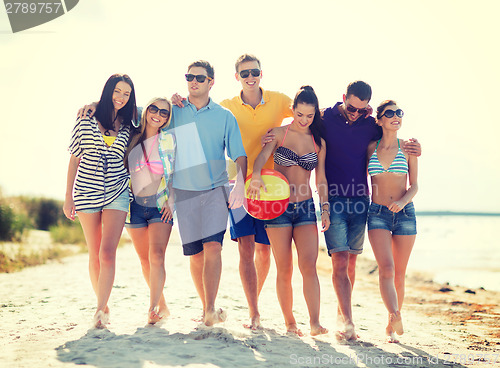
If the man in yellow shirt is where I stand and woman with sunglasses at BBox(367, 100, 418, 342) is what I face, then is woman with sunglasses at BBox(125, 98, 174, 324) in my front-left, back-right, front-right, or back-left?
back-right

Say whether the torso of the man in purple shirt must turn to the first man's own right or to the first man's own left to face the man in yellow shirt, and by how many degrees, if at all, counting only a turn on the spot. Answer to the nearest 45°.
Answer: approximately 90° to the first man's own right

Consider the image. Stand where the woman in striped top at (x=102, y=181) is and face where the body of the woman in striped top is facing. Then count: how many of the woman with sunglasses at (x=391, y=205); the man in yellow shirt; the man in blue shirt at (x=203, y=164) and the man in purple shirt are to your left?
4

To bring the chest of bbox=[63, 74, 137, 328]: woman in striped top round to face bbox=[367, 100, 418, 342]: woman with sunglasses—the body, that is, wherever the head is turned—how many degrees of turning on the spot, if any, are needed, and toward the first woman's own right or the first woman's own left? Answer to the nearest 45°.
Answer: approximately 90° to the first woman's own left

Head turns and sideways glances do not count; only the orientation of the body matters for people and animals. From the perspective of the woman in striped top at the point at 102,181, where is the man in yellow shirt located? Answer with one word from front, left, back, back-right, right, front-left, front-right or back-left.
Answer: left

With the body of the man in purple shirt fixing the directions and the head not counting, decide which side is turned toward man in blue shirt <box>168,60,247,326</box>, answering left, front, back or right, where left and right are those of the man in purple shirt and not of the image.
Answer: right

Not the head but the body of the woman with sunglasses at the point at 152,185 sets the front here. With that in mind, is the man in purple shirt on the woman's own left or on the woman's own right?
on the woman's own left

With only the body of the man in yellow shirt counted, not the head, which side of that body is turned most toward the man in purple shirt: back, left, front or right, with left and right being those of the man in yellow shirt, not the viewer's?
left
